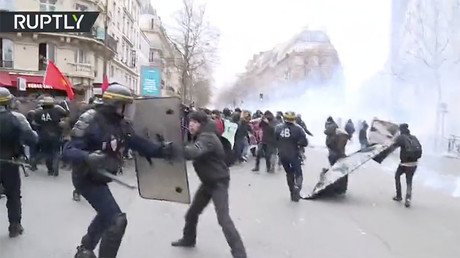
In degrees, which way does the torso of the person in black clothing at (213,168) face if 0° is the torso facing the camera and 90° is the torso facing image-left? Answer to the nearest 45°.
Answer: approximately 90°

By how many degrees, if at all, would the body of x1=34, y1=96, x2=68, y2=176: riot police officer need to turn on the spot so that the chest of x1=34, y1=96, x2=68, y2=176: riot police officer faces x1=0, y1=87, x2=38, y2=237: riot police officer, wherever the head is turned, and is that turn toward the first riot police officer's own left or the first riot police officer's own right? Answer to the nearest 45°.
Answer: approximately 180°

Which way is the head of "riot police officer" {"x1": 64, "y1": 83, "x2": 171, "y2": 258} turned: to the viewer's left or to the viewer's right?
to the viewer's right

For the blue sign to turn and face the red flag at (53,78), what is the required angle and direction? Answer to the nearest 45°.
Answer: approximately 45° to its right

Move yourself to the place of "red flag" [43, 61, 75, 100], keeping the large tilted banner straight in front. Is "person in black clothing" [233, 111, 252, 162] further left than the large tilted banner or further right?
left

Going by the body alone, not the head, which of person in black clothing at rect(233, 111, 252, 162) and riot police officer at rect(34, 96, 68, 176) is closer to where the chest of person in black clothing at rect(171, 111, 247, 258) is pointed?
the riot police officer
